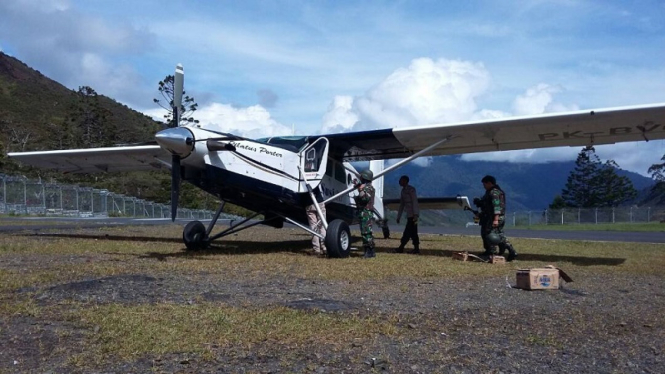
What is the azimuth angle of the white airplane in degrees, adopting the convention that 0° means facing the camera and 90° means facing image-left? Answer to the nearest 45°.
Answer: approximately 45°

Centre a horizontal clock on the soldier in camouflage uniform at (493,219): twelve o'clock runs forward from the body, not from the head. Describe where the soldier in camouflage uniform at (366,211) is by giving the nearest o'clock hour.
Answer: the soldier in camouflage uniform at (366,211) is roughly at 12 o'clock from the soldier in camouflage uniform at (493,219).

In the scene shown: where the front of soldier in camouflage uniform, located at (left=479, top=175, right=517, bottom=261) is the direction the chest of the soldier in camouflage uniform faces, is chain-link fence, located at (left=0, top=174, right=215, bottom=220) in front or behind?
in front

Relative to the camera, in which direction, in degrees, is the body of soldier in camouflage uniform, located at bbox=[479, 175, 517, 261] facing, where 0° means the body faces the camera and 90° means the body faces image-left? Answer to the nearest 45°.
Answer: approximately 90°

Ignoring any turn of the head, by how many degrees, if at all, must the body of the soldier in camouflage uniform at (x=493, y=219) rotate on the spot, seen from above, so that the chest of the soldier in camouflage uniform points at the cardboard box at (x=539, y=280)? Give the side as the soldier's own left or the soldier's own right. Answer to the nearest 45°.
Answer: approximately 90° to the soldier's own left

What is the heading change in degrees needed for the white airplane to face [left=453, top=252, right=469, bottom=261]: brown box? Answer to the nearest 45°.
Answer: approximately 135° to its left
